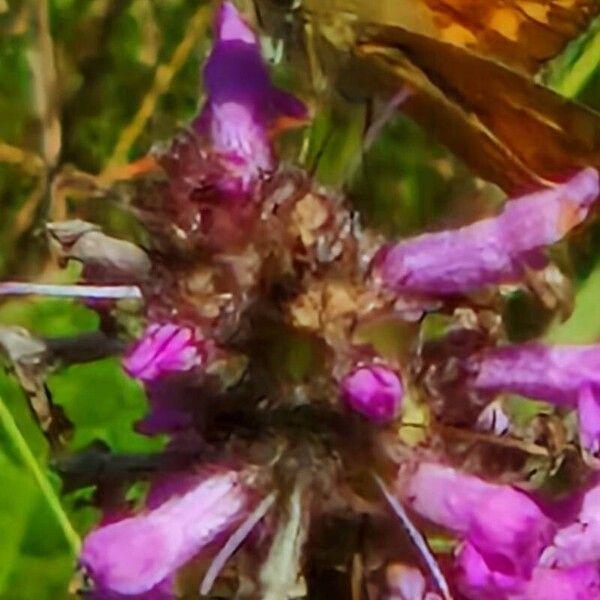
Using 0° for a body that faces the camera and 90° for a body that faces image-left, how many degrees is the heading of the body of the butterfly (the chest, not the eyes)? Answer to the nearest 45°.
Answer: approximately 90°
